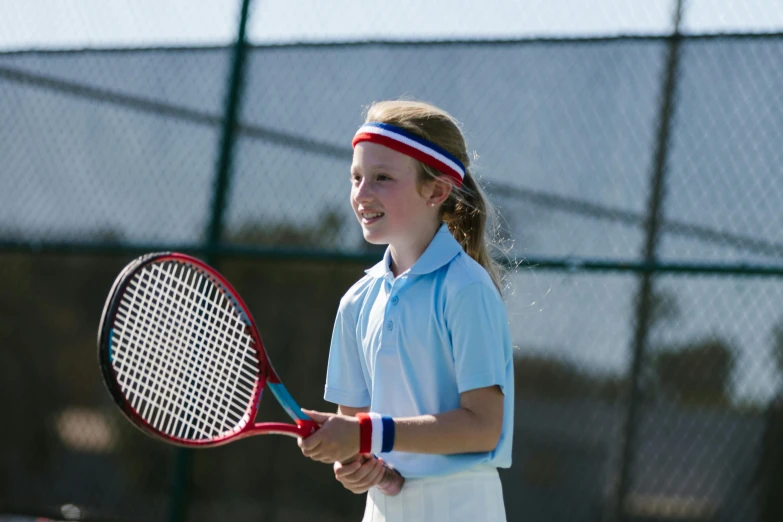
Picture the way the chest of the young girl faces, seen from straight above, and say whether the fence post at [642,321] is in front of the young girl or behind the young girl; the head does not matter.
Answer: behind

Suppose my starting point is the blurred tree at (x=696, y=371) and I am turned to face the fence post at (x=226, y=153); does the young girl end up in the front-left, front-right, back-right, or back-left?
front-left

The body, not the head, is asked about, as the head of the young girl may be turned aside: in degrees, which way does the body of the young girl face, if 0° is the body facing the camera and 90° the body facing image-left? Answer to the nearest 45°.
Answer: approximately 45°

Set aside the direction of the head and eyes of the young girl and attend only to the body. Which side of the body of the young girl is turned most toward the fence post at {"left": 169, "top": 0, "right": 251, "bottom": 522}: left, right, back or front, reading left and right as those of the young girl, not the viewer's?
right

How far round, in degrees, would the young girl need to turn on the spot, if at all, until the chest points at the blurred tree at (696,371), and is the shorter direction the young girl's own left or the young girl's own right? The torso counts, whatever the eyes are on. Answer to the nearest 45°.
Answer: approximately 180°

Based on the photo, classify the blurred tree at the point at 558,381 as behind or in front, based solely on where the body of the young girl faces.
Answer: behind
